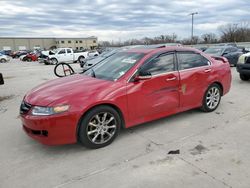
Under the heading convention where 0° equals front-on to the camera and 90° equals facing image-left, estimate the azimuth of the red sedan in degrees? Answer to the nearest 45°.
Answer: approximately 45°

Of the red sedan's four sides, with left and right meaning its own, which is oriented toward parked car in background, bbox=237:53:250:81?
back

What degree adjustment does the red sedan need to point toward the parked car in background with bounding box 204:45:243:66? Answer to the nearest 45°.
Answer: approximately 180°

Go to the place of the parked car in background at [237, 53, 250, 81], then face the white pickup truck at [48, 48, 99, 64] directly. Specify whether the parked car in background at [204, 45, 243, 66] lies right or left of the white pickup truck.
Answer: right

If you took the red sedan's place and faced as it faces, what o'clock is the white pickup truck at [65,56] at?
The white pickup truck is roughly at 4 o'clock from the red sedan.
